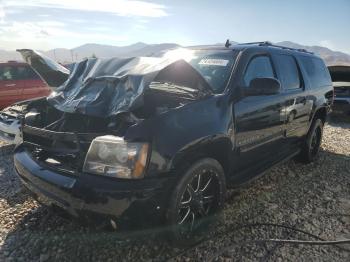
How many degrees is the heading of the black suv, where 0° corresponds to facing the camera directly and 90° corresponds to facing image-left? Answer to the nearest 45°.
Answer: approximately 45°

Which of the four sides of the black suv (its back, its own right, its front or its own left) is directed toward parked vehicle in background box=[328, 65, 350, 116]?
back
